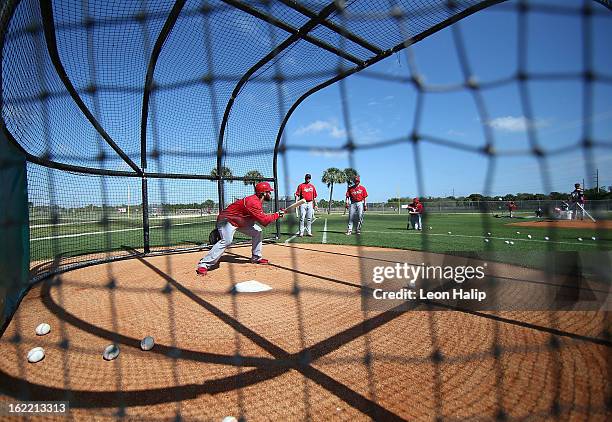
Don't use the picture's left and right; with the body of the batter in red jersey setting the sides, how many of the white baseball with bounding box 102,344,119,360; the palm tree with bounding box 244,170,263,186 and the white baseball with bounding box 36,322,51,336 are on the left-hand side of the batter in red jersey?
1

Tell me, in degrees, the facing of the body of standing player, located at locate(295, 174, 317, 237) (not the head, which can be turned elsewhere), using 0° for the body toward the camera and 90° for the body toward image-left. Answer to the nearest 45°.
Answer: approximately 0°

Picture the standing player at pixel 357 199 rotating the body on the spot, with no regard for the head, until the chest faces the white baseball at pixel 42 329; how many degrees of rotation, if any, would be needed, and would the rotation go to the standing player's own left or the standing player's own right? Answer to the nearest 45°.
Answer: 0° — they already face it

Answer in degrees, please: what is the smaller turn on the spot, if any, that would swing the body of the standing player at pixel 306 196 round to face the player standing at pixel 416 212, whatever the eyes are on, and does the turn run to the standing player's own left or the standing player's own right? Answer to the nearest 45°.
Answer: approximately 135° to the standing player's own left

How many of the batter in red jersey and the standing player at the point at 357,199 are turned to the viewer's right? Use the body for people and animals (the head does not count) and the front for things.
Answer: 1

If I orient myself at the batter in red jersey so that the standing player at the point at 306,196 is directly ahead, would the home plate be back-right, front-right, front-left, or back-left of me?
back-right

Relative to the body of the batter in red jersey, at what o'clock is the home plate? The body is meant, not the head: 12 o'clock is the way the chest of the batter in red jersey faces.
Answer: The home plate is roughly at 3 o'clock from the batter in red jersey.

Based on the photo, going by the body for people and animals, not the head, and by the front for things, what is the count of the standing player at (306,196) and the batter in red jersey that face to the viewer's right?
1

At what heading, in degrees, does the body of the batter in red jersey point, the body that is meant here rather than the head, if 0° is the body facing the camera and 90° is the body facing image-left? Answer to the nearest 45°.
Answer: approximately 270°

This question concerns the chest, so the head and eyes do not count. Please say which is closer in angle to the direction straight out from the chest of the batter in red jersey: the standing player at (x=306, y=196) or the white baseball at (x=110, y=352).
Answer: the standing player

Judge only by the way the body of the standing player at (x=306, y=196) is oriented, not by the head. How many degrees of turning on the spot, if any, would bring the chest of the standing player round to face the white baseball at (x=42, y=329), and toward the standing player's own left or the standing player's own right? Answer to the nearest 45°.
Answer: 0° — they already face it

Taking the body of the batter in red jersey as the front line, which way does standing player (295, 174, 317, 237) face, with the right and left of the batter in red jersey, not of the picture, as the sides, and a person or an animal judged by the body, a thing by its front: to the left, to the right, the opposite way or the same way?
to the right
